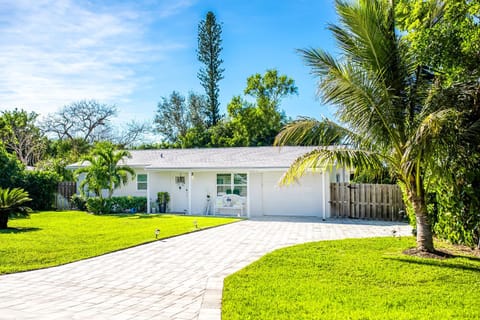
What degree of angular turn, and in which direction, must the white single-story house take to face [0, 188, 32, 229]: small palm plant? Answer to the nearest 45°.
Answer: approximately 45° to its right

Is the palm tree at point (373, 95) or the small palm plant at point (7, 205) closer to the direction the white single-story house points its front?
the palm tree

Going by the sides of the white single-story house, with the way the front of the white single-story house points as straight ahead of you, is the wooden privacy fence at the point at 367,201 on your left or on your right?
on your left

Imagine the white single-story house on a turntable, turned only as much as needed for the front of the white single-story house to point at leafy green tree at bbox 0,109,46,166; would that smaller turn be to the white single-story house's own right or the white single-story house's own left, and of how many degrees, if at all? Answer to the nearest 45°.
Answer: approximately 135° to the white single-story house's own right

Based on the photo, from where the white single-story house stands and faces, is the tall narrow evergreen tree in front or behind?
behind

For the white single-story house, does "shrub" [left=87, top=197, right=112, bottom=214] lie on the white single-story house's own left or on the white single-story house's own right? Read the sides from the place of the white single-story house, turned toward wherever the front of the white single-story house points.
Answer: on the white single-story house's own right

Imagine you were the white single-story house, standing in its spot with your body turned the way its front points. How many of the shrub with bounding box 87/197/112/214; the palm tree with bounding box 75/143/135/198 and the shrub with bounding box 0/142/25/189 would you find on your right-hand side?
3

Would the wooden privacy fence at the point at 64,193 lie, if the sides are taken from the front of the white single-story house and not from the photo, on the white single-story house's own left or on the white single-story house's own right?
on the white single-story house's own right

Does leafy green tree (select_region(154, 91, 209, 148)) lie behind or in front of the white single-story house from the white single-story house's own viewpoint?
behind

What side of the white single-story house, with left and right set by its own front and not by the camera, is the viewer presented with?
front

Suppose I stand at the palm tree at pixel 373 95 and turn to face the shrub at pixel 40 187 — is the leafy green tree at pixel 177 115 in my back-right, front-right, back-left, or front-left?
front-right

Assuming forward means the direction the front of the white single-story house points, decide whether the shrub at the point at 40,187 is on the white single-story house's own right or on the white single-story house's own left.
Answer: on the white single-story house's own right
